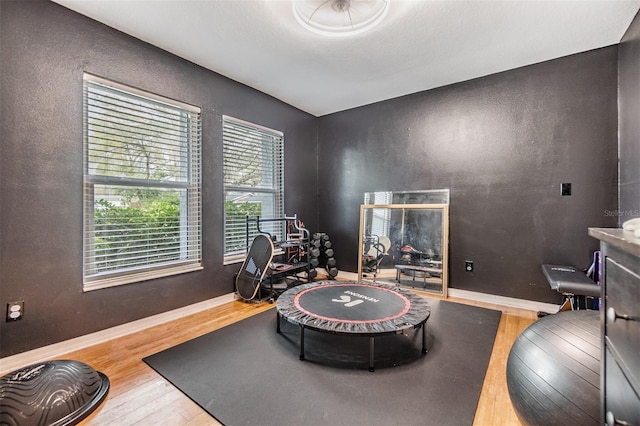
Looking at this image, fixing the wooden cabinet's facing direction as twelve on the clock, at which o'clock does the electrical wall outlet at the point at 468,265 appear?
The electrical wall outlet is roughly at 2 o'clock from the wooden cabinet.

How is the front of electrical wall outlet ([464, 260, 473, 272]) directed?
toward the camera

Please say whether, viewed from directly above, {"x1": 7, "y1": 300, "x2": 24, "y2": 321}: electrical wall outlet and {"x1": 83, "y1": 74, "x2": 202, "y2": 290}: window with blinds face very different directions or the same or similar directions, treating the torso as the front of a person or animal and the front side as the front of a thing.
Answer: same or similar directions

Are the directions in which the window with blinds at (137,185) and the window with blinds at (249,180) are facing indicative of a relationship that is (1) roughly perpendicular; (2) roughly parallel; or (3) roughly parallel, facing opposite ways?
roughly parallel

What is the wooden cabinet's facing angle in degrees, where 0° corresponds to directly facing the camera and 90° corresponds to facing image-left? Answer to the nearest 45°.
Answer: approximately 90°

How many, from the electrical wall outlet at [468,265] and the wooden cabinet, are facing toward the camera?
1

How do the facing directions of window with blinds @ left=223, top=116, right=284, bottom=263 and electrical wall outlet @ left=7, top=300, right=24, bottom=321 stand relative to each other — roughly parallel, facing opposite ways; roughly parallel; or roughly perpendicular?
roughly parallel

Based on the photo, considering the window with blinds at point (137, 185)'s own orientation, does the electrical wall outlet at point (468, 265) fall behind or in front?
in front

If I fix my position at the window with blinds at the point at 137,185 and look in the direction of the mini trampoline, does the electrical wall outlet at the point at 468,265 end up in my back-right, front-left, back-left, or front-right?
front-left

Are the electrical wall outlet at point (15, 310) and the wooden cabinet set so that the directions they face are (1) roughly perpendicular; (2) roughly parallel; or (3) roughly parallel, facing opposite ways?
roughly parallel, facing opposite ways

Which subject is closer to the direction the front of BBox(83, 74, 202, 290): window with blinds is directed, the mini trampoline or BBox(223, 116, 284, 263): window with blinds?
the mini trampoline
